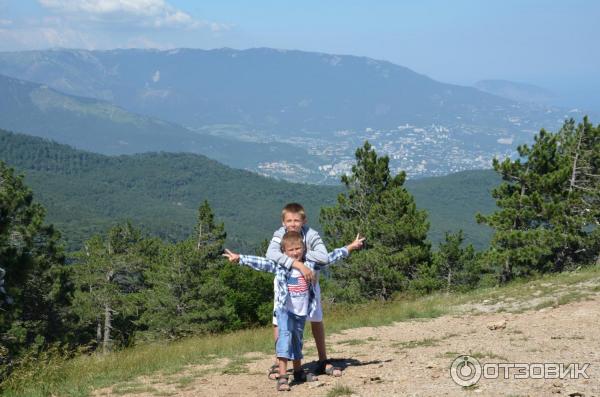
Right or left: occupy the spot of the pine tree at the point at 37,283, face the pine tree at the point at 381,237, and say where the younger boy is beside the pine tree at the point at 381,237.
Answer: right

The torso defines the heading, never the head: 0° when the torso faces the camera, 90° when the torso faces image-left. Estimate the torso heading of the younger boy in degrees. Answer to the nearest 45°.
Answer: approximately 0°

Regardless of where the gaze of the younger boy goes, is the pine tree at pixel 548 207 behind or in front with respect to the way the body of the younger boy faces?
behind

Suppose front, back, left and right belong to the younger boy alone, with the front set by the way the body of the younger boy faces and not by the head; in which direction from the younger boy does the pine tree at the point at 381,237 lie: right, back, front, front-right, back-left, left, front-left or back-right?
back

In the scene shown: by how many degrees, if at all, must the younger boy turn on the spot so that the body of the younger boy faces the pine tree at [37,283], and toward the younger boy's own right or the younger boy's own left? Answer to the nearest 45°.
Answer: approximately 135° to the younger boy's own right
